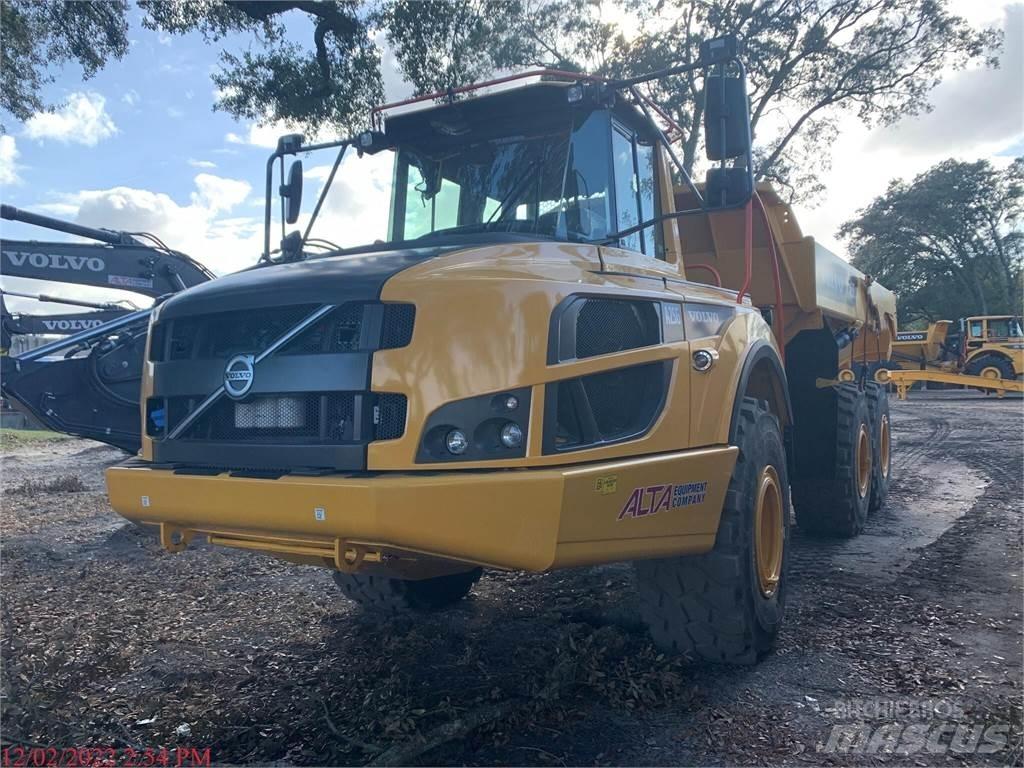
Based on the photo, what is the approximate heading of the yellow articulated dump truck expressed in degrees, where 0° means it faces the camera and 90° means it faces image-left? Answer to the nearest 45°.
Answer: approximately 45°

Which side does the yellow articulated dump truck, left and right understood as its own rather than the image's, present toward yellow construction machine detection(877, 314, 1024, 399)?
back

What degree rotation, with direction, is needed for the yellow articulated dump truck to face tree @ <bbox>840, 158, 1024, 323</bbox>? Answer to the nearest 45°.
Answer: approximately 180°
